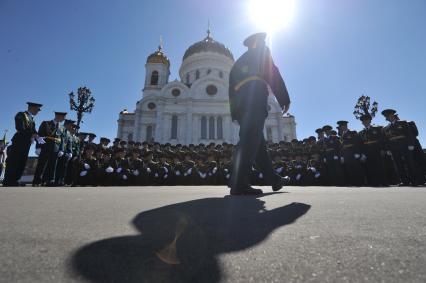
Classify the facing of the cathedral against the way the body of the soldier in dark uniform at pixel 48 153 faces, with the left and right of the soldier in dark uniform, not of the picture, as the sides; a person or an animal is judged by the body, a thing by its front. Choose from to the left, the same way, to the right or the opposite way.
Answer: to the right

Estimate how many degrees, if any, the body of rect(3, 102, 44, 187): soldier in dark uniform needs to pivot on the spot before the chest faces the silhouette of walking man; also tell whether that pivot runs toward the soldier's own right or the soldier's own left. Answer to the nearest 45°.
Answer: approximately 45° to the soldier's own right

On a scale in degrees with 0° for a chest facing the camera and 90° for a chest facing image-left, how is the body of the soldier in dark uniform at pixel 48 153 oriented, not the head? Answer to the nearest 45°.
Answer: approximately 315°

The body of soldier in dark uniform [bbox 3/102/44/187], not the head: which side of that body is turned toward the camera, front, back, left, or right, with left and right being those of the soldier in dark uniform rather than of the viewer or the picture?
right

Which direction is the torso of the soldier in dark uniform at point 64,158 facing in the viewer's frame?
to the viewer's right
